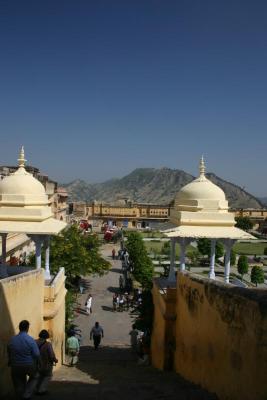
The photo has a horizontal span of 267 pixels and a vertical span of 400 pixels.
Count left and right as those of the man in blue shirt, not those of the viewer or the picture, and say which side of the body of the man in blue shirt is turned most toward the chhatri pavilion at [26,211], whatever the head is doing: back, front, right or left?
front

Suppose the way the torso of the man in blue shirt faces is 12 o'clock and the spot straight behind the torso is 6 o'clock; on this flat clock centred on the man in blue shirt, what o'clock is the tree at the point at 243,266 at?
The tree is roughly at 1 o'clock from the man in blue shirt.

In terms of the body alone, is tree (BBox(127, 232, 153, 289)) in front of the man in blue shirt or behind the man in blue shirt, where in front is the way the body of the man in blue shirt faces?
in front

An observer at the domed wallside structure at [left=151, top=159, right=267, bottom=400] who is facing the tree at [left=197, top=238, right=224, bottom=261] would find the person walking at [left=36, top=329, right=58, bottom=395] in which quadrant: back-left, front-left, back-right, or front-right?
back-left

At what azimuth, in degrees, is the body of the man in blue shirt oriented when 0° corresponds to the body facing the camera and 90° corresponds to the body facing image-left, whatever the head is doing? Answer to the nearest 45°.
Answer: approximately 180°

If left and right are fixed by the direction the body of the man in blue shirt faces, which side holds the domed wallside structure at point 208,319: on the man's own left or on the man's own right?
on the man's own right

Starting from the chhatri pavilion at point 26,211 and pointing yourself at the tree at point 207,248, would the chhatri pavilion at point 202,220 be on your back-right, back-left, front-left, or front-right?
front-right

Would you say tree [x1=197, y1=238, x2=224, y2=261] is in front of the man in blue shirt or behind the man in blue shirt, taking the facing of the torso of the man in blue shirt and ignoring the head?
in front

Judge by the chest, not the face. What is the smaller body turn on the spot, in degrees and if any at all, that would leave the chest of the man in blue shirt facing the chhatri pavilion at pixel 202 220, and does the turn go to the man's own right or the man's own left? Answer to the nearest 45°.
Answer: approximately 45° to the man's own right

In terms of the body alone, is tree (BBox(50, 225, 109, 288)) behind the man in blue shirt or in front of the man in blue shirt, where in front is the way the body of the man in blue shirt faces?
in front

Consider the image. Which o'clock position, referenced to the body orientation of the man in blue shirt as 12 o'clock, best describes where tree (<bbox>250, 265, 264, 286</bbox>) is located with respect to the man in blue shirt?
The tree is roughly at 1 o'clock from the man in blue shirt.
